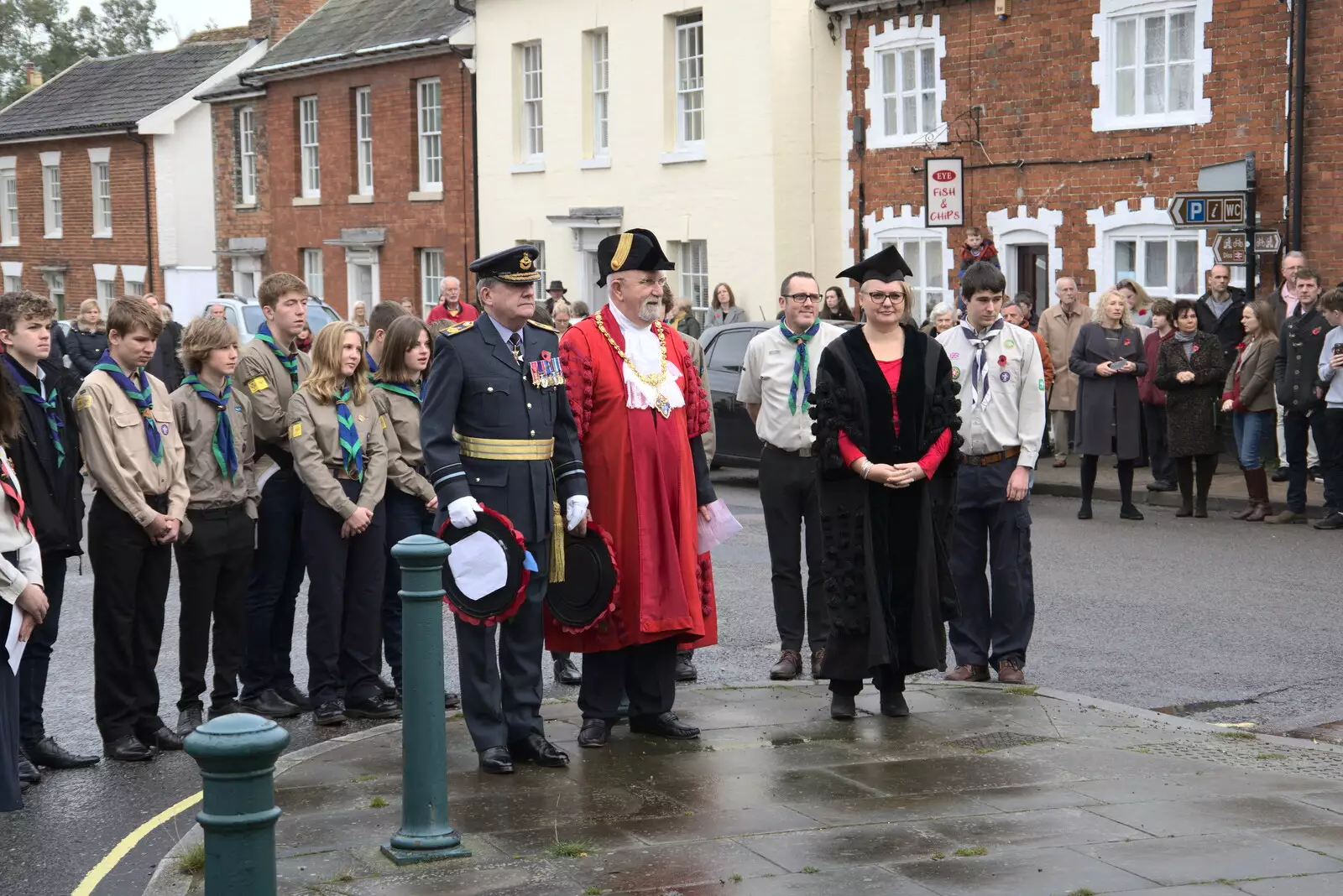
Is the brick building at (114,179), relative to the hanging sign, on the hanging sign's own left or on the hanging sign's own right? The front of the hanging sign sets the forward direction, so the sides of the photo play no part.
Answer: on the hanging sign's own right

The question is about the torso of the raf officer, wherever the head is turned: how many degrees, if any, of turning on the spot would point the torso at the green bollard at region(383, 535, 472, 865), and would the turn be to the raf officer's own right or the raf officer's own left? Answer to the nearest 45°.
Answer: approximately 45° to the raf officer's own right

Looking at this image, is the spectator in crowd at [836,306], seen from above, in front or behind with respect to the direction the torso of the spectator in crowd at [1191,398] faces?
behind

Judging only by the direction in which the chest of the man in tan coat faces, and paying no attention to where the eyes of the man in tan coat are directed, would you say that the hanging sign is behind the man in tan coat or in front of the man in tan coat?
behind

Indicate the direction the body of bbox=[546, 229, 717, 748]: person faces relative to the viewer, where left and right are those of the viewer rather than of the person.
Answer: facing the viewer and to the right of the viewer

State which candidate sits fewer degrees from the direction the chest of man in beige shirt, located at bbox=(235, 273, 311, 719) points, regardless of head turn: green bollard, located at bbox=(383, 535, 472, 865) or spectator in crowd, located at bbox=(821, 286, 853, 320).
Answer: the green bollard

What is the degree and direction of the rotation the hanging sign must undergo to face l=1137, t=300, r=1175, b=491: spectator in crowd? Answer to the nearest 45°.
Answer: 0° — it already faces them

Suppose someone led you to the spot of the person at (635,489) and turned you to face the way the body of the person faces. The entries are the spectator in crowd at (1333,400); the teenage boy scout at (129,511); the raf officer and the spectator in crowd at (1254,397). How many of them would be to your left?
2

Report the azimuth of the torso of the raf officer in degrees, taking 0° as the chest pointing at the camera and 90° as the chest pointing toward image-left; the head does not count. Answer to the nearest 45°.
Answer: approximately 315°

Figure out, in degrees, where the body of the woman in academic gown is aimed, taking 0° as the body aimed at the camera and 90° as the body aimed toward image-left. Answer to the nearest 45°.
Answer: approximately 0°

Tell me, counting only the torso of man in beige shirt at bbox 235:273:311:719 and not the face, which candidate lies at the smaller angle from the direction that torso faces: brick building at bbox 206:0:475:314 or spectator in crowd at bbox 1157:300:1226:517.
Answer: the spectator in crowd

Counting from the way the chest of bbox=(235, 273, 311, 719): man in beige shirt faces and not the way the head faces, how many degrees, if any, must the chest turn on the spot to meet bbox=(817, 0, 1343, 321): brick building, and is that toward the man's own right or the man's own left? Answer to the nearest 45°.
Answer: approximately 90° to the man's own left
